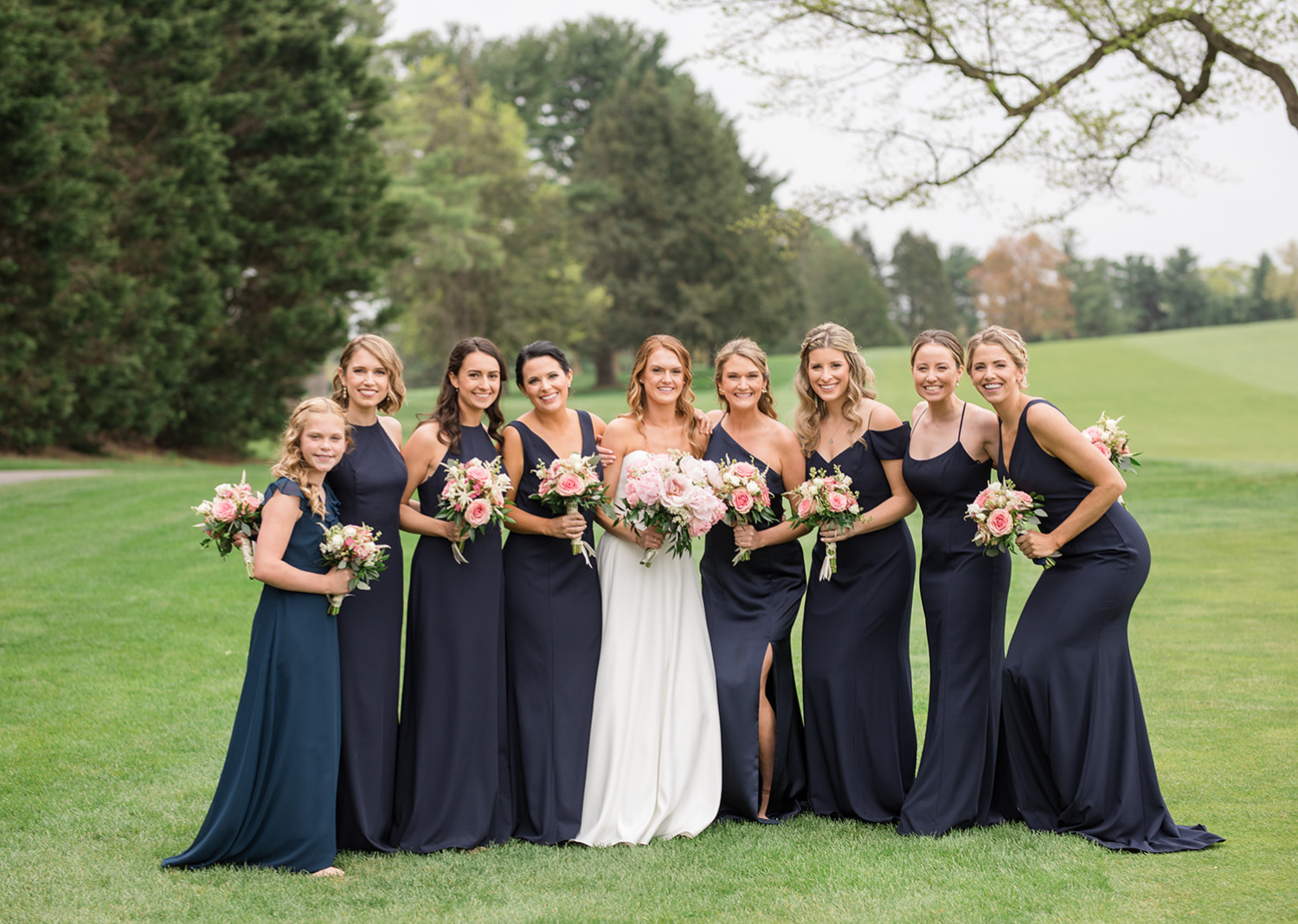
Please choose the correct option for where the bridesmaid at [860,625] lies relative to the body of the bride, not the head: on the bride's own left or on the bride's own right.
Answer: on the bride's own left

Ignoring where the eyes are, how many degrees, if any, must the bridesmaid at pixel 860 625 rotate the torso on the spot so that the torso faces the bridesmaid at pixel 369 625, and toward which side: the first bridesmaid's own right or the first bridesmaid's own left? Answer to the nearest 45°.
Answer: approximately 45° to the first bridesmaid's own right

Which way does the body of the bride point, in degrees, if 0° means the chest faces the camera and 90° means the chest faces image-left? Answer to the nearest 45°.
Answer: approximately 0°

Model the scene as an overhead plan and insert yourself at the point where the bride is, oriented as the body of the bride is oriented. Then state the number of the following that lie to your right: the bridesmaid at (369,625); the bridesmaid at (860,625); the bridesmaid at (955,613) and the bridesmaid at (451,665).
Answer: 2

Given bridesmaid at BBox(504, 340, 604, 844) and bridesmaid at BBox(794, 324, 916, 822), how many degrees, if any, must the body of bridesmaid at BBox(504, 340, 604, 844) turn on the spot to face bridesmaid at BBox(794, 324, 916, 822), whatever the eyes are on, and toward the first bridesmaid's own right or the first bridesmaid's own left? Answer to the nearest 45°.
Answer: approximately 90° to the first bridesmaid's own left

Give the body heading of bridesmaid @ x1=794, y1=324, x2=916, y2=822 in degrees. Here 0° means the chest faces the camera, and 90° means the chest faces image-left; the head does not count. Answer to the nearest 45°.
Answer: approximately 45°

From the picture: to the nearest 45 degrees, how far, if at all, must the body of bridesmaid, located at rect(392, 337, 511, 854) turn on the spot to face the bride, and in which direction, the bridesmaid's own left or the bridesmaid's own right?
approximately 45° to the bridesmaid's own left

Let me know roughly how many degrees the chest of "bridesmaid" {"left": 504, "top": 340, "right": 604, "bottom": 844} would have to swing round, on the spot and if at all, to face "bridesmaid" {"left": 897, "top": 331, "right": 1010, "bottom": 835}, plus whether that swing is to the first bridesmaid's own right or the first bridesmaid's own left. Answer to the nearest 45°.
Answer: approximately 90° to the first bridesmaid's own left
